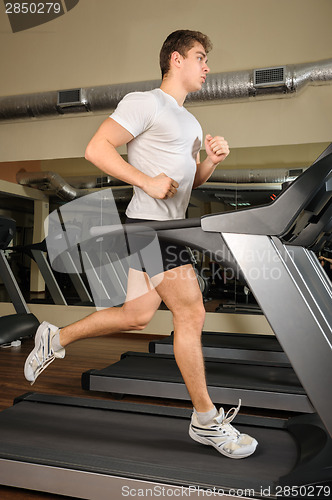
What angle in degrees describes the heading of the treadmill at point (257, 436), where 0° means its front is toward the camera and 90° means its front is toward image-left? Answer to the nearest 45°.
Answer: approximately 270°

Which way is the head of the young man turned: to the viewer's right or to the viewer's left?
to the viewer's right

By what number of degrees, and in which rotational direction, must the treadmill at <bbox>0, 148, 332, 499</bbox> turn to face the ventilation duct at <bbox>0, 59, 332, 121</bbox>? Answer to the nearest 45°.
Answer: approximately 90° to its left

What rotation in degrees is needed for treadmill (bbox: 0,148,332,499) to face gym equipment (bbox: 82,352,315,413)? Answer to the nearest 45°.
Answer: approximately 90° to its left

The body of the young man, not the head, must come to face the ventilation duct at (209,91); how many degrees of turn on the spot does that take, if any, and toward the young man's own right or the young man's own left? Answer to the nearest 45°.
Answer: approximately 90° to the young man's own left

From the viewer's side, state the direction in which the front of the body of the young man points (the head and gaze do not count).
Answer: to the viewer's right
